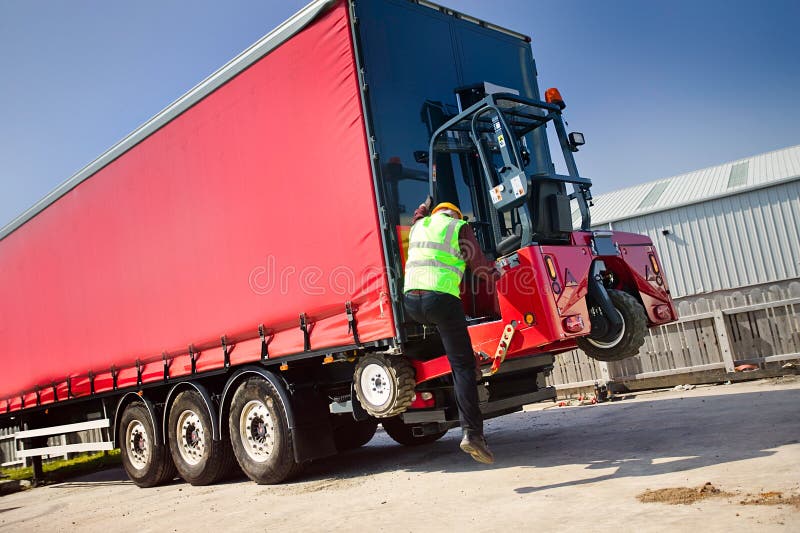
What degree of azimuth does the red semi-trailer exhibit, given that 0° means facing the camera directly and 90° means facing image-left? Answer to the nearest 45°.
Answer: approximately 135°

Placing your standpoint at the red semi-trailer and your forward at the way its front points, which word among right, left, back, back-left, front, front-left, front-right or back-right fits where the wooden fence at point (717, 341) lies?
right

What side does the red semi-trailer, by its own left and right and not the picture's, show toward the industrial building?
right

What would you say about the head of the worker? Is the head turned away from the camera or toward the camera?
away from the camera
